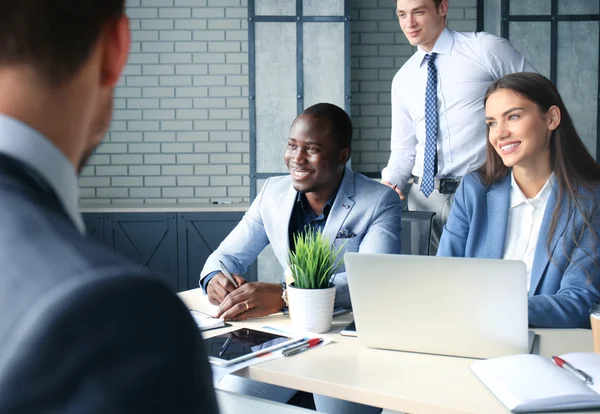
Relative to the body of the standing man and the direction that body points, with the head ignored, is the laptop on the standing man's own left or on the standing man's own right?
on the standing man's own left

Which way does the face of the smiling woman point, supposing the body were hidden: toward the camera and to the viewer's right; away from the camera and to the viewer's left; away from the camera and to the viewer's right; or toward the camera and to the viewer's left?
toward the camera and to the viewer's left

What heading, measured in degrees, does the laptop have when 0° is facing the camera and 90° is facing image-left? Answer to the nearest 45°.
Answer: approximately 180°

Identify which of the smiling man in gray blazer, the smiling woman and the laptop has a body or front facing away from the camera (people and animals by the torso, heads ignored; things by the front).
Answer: the laptop

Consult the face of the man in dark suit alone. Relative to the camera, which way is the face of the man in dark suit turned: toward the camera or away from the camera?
away from the camera

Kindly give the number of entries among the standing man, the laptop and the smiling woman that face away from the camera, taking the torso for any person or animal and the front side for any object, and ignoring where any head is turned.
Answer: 1

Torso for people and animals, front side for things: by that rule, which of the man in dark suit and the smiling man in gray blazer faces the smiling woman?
the man in dark suit

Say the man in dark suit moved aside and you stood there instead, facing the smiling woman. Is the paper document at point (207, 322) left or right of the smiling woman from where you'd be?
left

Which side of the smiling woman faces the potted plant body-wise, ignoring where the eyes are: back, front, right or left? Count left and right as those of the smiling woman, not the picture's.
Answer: front

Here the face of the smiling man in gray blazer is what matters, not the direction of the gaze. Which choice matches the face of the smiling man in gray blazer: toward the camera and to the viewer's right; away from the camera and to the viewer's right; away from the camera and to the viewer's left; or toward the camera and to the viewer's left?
toward the camera and to the viewer's left

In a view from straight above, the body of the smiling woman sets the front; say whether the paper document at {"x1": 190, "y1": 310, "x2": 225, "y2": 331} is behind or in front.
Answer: in front
